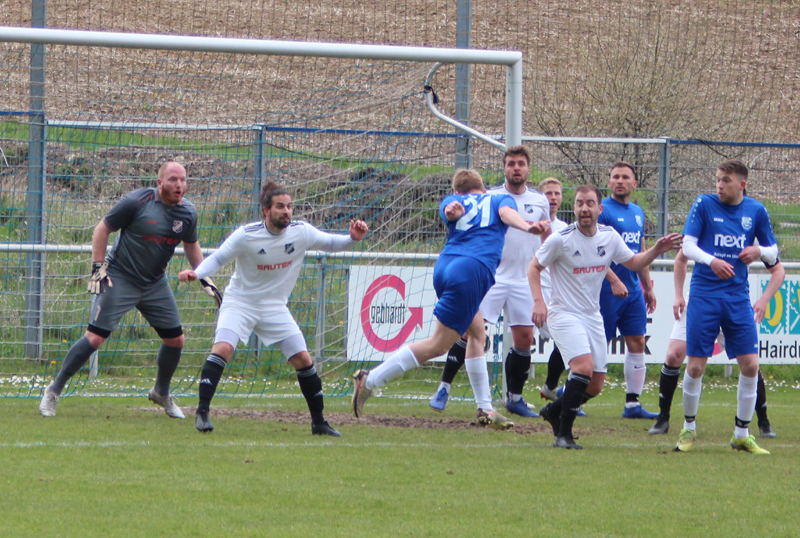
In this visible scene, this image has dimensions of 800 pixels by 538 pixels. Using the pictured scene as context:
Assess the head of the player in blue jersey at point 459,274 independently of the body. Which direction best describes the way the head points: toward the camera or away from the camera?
away from the camera

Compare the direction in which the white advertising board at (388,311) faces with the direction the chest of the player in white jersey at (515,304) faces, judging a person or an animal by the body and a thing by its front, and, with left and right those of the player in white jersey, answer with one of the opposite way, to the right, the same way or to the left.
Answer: the same way

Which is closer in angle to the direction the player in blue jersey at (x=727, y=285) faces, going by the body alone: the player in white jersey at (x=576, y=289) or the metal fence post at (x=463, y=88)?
the player in white jersey

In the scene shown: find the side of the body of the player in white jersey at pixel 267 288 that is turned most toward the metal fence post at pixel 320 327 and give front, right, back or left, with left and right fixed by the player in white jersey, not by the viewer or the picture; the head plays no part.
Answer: back

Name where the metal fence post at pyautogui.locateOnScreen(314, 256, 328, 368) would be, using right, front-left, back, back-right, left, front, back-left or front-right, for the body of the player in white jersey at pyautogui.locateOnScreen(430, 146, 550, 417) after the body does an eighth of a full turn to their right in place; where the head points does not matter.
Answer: right

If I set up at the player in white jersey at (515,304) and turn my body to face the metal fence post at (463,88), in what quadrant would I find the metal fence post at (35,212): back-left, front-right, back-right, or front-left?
front-left

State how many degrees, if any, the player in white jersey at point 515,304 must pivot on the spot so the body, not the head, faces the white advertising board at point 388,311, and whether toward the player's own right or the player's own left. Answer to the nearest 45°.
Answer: approximately 135° to the player's own right

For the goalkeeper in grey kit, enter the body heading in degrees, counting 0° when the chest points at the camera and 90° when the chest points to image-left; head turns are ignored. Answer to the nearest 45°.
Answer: approximately 315°

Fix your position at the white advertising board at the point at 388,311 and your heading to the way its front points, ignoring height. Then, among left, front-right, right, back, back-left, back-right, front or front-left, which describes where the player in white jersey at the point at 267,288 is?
front

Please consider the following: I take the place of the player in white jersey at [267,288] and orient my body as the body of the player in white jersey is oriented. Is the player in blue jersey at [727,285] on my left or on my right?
on my left

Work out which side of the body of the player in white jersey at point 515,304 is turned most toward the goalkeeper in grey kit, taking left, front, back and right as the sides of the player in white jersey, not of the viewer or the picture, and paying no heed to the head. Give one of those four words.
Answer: right

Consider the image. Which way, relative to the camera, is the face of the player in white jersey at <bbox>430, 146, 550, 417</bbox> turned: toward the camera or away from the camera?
toward the camera

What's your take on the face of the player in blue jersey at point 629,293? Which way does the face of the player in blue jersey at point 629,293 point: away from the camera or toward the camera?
toward the camera

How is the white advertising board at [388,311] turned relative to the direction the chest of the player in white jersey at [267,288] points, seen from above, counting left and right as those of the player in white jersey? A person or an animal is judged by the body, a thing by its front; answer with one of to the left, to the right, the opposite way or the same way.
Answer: the same way

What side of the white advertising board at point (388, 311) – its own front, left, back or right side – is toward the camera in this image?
front

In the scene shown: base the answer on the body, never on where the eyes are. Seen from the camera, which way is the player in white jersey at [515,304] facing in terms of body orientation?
toward the camera

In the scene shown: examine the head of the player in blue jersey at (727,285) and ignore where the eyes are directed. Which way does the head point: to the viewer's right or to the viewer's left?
to the viewer's left

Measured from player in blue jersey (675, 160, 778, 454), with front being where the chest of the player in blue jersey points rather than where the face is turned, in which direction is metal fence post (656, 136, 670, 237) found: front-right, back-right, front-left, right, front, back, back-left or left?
back

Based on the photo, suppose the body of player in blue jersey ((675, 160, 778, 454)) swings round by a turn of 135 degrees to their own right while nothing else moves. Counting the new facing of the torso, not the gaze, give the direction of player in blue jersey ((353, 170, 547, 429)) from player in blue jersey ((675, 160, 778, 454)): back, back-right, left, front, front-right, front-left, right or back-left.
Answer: front-left

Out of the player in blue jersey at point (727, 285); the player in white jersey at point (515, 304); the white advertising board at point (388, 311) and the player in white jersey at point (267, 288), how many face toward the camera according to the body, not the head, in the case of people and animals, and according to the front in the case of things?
4
